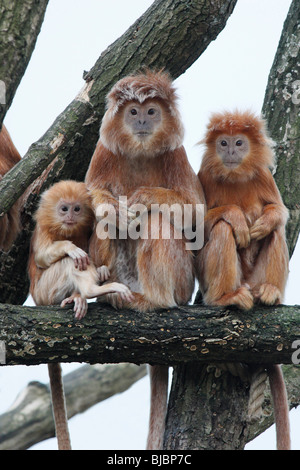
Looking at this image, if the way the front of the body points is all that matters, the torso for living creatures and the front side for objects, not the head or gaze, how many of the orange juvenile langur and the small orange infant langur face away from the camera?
0

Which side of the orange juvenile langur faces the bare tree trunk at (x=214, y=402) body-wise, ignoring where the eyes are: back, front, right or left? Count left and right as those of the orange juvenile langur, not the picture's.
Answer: back

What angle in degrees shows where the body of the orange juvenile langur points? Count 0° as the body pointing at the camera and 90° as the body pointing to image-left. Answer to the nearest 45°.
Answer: approximately 0°

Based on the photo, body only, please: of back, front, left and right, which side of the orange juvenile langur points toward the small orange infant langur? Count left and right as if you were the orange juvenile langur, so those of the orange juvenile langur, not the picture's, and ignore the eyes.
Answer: right

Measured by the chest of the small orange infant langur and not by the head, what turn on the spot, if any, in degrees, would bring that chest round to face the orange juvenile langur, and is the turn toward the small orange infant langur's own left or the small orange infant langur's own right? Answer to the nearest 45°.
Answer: approximately 45° to the small orange infant langur's own left

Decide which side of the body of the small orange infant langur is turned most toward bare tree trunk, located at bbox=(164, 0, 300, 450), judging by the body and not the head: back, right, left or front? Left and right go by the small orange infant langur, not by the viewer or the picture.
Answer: left

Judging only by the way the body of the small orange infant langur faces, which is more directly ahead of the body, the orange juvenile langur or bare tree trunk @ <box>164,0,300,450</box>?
the orange juvenile langur

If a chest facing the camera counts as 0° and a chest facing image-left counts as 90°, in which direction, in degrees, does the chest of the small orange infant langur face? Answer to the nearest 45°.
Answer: approximately 315°
